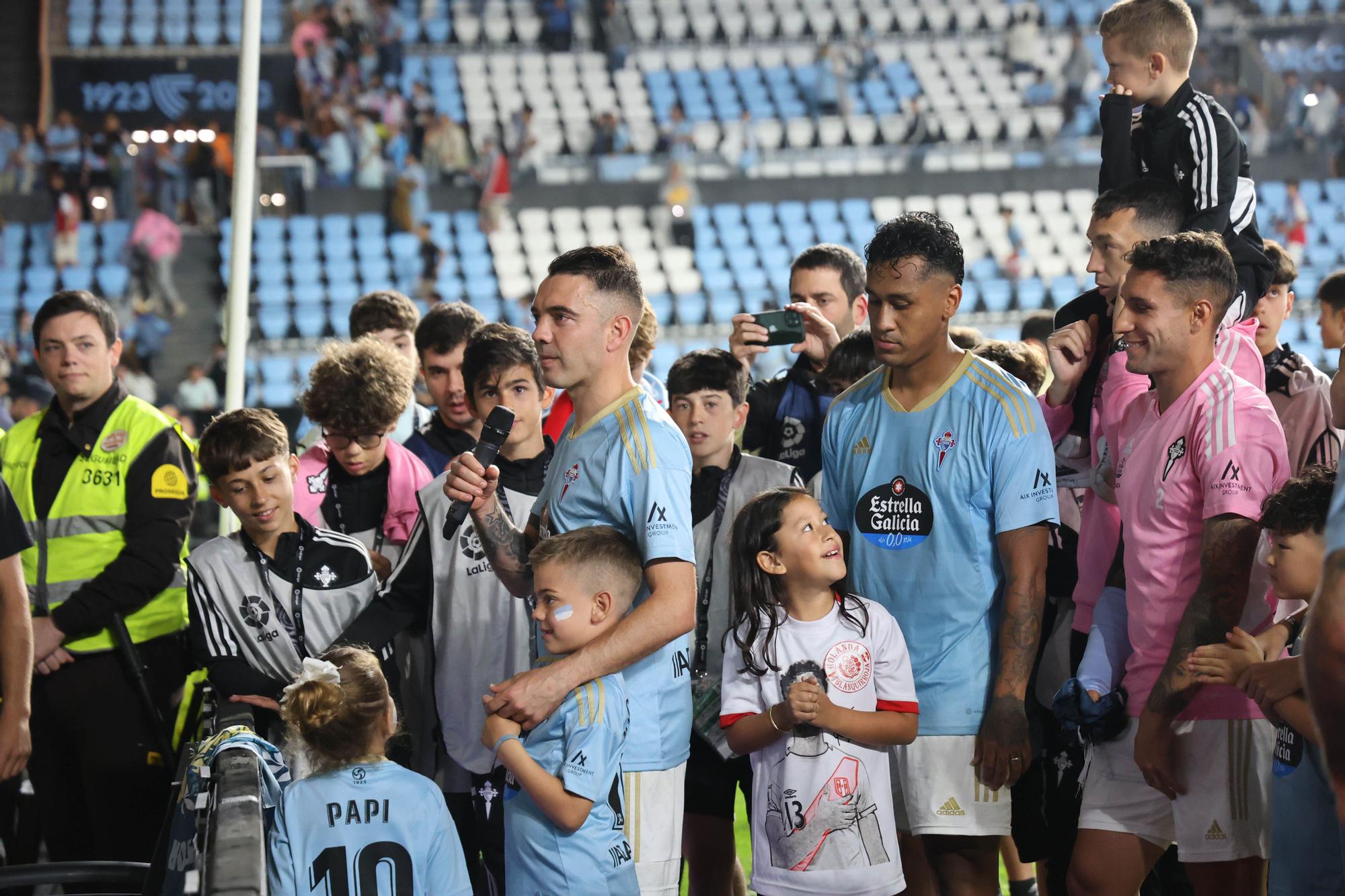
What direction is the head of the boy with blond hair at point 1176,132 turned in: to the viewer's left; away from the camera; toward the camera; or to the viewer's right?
to the viewer's left

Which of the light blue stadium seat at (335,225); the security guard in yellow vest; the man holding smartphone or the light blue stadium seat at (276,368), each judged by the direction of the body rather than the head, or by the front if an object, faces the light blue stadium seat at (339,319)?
the light blue stadium seat at (335,225)

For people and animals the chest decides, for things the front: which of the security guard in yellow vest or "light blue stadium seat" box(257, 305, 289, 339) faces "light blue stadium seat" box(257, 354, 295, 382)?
"light blue stadium seat" box(257, 305, 289, 339)

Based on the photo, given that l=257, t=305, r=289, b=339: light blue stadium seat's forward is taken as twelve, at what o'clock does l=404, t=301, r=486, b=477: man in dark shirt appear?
The man in dark shirt is roughly at 12 o'clock from the light blue stadium seat.

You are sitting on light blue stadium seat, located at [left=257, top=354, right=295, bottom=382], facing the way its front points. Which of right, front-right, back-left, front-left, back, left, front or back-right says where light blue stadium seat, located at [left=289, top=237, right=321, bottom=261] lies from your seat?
back

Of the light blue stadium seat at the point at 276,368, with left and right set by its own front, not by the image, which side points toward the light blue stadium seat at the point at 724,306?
left

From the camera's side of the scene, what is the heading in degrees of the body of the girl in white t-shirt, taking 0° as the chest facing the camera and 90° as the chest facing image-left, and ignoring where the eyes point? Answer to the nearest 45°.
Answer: approximately 0°
